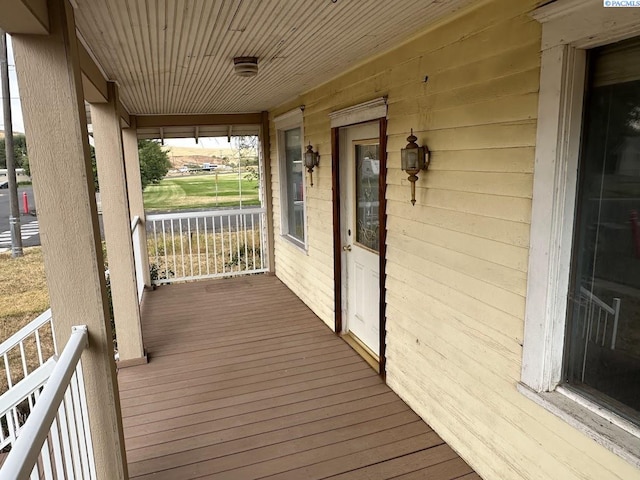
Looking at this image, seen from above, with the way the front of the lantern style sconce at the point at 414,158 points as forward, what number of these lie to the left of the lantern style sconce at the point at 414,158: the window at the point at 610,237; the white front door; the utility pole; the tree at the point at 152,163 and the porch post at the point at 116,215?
1

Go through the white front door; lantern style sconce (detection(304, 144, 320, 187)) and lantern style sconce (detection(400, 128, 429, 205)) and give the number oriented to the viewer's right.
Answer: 0

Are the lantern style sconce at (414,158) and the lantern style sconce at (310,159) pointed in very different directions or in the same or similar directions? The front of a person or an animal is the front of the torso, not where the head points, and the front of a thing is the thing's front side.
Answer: same or similar directions

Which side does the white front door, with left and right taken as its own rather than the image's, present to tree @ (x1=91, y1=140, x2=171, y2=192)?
right

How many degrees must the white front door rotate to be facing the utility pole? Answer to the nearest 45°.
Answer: approximately 90° to its right

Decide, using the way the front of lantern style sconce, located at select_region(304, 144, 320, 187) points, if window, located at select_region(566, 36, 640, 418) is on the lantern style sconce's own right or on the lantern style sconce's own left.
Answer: on the lantern style sconce's own left

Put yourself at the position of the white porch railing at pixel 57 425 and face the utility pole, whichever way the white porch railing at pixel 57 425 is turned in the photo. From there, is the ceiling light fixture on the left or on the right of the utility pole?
right

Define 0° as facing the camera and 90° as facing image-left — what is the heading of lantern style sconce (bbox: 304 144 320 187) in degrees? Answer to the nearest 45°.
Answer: approximately 45°

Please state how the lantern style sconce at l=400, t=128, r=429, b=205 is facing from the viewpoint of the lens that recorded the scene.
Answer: facing the viewer and to the left of the viewer

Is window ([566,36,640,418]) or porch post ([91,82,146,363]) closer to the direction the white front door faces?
the porch post

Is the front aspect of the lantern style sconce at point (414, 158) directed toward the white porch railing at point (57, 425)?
yes

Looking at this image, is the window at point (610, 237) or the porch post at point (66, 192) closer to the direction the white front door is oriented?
the porch post

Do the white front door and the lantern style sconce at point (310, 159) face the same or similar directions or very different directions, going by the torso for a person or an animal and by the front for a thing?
same or similar directions

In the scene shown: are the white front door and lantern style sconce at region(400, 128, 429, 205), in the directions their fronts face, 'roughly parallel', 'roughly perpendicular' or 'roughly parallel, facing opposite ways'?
roughly parallel
